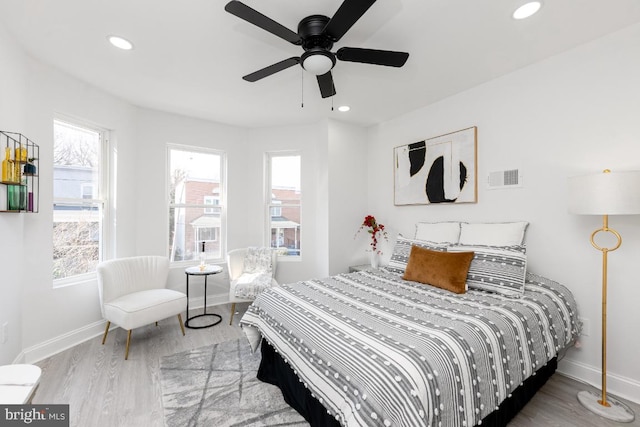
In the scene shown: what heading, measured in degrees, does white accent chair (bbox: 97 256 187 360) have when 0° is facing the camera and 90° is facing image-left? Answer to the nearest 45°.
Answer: approximately 315°

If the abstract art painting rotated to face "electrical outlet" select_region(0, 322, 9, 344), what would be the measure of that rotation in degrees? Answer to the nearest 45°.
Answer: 0° — it already faces it

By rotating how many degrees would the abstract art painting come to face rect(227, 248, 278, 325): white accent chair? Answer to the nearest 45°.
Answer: approximately 45° to its right

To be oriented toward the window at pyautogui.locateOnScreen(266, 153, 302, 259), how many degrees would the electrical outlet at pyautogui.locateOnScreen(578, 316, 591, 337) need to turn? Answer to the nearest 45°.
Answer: approximately 45° to its right

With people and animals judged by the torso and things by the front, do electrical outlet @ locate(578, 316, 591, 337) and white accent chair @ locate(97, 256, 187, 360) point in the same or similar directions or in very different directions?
very different directions

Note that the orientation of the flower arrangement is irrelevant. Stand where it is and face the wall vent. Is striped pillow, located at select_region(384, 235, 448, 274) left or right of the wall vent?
right

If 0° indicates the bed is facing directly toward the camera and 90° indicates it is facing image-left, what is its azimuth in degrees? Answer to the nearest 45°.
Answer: approximately 45°
